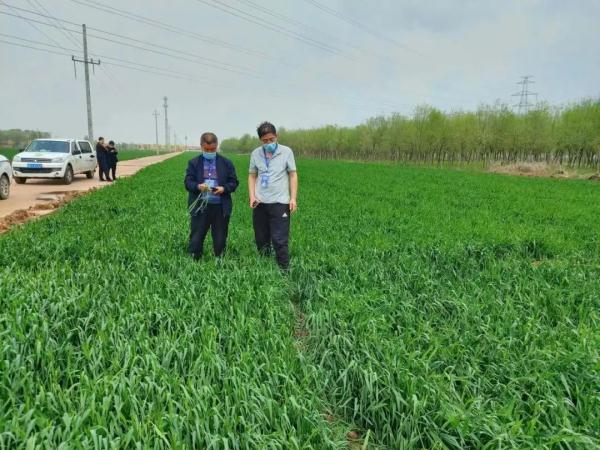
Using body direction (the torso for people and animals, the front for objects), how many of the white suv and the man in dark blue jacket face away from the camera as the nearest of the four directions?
0

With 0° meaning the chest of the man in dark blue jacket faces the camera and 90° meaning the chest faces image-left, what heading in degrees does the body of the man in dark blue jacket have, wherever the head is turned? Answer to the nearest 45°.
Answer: approximately 0°

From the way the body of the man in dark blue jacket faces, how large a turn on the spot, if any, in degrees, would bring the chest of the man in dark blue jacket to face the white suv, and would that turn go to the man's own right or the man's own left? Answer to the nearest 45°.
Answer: approximately 135° to the man's own right

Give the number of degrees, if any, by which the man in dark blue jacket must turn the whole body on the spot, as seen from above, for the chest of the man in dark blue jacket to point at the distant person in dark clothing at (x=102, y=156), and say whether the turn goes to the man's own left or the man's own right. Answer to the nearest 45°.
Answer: approximately 180°

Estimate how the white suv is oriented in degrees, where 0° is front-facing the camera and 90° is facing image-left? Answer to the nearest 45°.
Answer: approximately 45°

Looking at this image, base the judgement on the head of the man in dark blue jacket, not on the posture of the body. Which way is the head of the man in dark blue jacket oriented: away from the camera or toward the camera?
toward the camera

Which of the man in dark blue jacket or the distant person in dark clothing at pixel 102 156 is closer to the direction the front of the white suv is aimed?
the man in dark blue jacket

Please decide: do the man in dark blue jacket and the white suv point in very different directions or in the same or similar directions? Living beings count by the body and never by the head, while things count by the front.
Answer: same or similar directions

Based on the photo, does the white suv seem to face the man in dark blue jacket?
no
